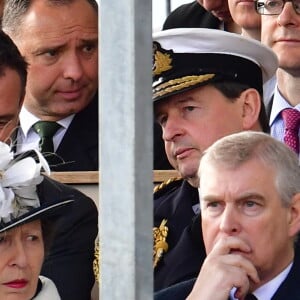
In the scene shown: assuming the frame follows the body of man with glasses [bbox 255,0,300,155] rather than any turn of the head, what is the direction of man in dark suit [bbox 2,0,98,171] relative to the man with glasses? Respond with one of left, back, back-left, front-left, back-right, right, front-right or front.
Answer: right

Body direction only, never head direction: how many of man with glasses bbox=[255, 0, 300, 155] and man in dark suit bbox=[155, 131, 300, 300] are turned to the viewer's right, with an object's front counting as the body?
0

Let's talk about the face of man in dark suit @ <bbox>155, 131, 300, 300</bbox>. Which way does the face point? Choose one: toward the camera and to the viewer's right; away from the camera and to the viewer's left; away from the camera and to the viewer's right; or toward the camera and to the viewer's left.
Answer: toward the camera and to the viewer's left

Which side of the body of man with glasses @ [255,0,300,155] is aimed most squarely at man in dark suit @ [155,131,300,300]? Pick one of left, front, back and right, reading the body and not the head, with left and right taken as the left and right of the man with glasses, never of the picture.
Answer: front

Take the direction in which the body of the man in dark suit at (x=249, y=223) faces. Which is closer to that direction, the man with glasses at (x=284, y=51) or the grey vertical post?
the grey vertical post

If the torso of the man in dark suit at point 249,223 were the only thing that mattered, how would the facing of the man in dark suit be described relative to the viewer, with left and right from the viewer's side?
facing the viewer and to the left of the viewer

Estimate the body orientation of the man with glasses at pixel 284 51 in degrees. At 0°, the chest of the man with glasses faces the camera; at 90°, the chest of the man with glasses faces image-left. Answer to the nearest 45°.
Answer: approximately 0°
